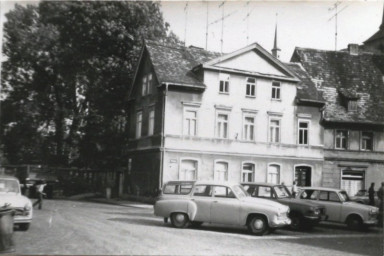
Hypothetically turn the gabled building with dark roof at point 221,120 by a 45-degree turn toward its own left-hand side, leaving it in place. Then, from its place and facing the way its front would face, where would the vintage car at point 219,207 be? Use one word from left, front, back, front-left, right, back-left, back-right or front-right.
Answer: right

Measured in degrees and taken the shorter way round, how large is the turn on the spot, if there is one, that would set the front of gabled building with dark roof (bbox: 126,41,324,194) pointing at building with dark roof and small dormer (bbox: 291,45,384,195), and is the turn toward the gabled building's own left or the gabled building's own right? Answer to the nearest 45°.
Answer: approximately 45° to the gabled building's own left

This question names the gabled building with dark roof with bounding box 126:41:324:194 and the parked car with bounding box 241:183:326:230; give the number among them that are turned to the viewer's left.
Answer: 0

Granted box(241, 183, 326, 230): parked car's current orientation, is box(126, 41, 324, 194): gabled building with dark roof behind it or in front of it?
behind

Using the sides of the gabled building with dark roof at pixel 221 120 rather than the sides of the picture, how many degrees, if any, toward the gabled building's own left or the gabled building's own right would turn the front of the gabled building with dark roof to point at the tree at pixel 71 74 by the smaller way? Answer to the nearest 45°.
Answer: approximately 90° to the gabled building's own right

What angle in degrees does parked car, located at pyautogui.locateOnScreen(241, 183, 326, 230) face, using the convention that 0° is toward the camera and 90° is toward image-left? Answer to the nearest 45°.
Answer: approximately 315°

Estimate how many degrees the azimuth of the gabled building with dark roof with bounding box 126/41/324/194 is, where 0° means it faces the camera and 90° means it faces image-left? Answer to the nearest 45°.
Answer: approximately 315°

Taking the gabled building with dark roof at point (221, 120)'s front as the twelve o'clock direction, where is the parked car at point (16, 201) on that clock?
The parked car is roughly at 2 o'clock from the gabled building with dark roof.
